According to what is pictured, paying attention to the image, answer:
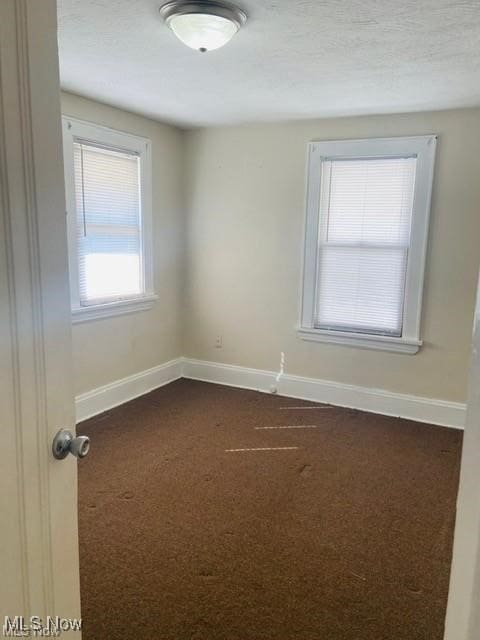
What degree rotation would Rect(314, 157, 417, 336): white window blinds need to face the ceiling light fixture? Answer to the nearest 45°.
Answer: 0° — it already faces it

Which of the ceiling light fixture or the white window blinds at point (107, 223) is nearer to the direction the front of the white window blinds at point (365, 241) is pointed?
the ceiling light fixture

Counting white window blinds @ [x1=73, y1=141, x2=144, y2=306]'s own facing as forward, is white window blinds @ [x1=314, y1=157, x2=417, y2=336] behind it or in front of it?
in front

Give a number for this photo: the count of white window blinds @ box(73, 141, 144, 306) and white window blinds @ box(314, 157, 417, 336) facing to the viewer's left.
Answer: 0

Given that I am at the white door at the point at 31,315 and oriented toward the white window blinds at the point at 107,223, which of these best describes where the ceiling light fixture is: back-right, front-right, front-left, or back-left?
front-right

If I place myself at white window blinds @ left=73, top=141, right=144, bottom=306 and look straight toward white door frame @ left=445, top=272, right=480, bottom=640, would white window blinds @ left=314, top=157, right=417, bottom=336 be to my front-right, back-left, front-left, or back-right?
front-left

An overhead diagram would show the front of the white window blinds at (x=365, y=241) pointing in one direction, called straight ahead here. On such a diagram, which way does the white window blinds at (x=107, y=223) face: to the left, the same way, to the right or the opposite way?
to the left

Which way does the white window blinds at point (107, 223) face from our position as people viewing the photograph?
facing the viewer and to the right of the viewer

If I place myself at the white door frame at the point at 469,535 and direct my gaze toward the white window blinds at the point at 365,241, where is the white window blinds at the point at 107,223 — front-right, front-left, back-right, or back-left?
front-left

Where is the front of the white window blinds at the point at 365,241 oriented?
toward the camera

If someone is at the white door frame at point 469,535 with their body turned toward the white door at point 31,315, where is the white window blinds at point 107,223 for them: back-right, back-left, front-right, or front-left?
front-right

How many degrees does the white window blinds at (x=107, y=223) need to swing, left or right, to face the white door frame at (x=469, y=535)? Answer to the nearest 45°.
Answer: approximately 45° to its right

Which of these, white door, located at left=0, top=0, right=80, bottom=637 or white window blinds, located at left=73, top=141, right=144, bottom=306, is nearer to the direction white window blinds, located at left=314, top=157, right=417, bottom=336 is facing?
the white door
